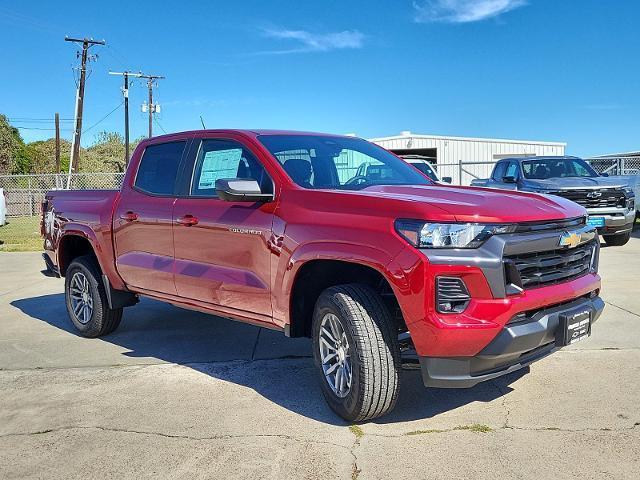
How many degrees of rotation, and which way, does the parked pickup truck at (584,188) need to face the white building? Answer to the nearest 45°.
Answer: approximately 135° to its left

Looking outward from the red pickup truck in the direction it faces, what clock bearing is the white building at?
The white building is roughly at 8 o'clock from the red pickup truck.

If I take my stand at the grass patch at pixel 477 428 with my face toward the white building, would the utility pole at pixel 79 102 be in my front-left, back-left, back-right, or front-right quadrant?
front-left

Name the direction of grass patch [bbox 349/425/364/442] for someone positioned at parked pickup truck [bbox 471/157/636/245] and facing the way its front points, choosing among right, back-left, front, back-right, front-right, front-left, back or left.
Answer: front-right

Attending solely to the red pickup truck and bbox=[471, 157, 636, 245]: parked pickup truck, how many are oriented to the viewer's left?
0

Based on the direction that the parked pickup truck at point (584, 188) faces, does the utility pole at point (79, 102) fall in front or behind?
behind

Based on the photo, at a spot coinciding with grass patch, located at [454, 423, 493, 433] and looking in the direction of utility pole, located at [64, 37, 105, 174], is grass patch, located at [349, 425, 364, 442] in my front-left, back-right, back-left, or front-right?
front-left

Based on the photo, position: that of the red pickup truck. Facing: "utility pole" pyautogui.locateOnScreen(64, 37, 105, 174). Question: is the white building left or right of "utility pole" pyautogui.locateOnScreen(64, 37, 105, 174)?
right

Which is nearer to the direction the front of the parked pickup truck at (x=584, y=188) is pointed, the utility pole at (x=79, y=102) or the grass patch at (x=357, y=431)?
the grass patch

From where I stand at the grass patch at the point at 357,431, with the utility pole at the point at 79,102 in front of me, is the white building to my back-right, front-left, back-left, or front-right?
front-right

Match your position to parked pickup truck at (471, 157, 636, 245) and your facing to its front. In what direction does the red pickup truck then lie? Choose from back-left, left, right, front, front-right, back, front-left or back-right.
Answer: front-right

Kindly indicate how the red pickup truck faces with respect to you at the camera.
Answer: facing the viewer and to the right of the viewer
